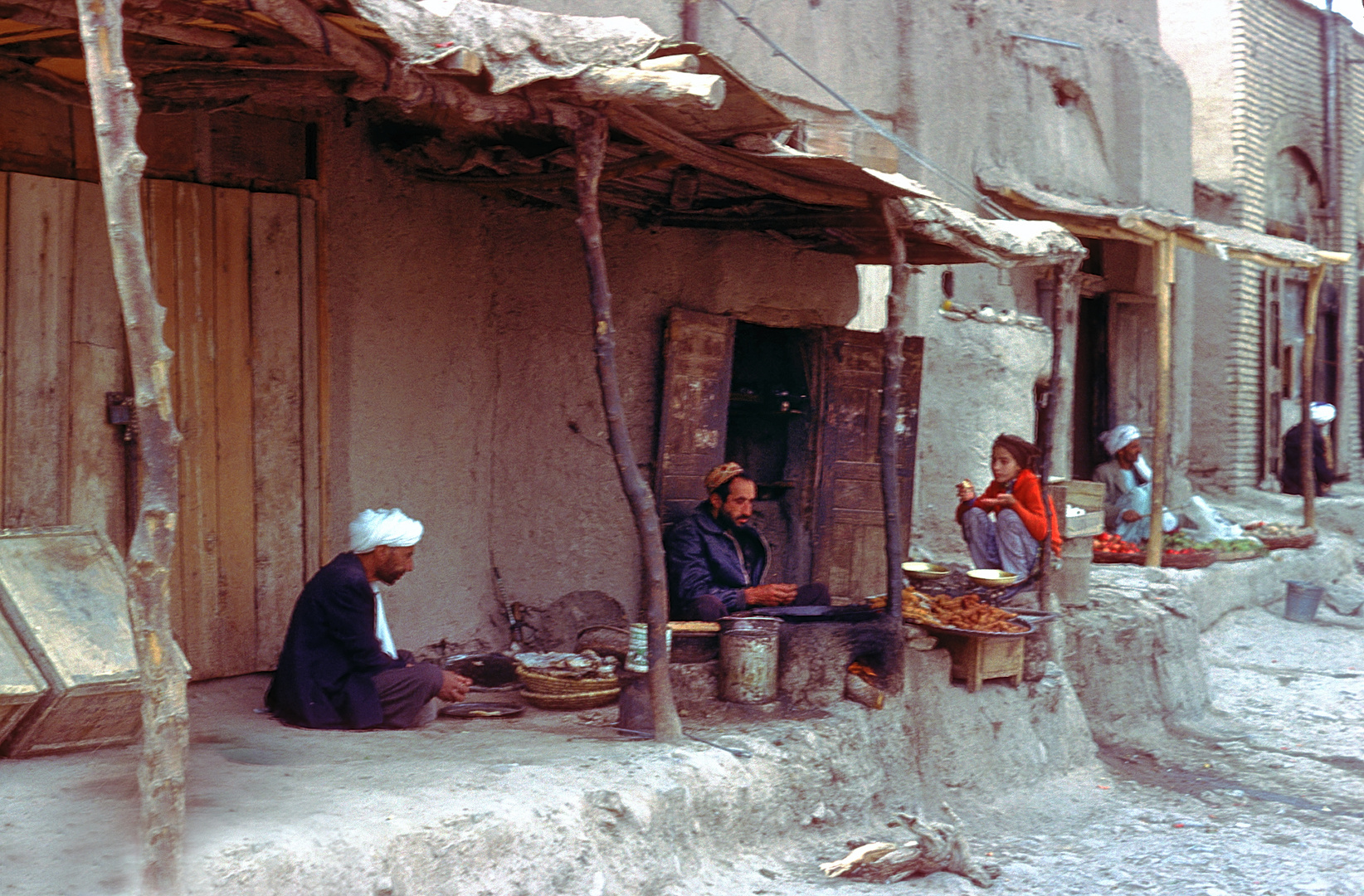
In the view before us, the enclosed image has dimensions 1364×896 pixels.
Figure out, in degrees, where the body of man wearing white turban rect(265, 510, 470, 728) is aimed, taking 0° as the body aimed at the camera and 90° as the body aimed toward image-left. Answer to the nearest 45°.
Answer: approximately 270°

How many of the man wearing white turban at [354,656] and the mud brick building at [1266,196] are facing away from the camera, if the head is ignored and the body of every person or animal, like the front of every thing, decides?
0

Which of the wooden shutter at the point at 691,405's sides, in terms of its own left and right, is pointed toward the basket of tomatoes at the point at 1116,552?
left

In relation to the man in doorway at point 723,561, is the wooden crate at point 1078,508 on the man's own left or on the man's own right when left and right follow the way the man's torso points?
on the man's own left

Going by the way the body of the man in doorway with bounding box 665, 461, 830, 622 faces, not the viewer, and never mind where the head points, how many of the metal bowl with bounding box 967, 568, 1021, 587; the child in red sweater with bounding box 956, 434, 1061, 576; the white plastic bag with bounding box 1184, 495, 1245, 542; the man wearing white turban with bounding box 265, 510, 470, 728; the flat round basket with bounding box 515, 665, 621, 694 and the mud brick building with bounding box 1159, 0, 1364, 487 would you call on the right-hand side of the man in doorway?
2

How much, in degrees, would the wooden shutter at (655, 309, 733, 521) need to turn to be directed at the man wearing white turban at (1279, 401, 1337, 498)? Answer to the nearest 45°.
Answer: approximately 90° to its left

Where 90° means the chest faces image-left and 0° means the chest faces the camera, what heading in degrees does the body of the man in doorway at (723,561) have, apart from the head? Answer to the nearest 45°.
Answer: approximately 315°

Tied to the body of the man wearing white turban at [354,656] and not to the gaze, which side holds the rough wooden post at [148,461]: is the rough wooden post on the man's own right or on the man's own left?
on the man's own right

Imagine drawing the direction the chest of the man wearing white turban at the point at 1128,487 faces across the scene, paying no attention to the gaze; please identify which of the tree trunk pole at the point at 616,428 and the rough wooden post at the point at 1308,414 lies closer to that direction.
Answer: the tree trunk pole

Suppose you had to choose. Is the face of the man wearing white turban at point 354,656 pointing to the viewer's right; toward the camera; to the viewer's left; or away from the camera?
to the viewer's right

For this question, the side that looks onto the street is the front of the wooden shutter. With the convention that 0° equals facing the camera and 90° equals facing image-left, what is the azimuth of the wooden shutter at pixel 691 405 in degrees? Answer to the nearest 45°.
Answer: approximately 315°
